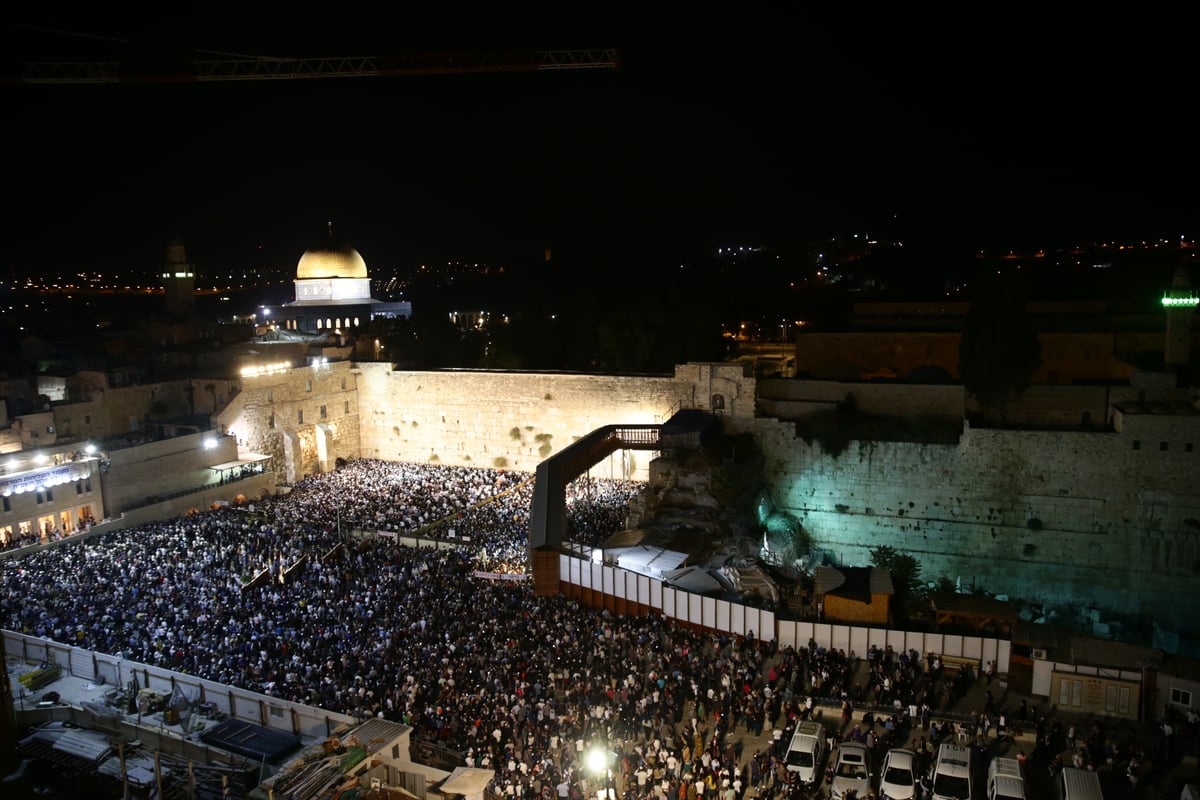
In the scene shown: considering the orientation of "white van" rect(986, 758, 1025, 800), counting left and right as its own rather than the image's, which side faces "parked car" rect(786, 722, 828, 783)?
right

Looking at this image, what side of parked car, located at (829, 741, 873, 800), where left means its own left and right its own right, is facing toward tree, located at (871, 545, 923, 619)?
back

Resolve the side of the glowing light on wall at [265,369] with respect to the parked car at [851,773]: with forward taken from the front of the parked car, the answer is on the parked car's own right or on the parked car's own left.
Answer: on the parked car's own right

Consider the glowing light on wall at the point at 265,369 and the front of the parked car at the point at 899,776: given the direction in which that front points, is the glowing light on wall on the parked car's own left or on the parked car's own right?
on the parked car's own right

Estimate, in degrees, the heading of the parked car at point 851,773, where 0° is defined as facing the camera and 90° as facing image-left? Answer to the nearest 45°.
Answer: approximately 0°

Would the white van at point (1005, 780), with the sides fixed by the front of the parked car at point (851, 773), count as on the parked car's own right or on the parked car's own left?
on the parked car's own left

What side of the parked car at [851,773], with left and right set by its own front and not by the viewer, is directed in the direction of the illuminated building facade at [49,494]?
right

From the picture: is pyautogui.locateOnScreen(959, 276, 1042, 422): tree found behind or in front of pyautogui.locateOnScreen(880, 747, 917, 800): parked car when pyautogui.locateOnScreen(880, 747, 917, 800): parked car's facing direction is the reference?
behind

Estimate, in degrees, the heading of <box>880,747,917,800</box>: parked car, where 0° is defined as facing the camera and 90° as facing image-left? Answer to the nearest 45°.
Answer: approximately 0°

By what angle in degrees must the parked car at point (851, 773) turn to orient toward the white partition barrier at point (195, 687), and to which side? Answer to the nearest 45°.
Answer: approximately 90° to its right
